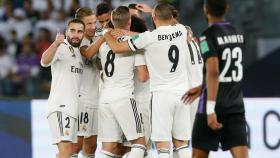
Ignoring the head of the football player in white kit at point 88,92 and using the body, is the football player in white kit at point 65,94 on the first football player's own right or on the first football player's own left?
on the first football player's own right

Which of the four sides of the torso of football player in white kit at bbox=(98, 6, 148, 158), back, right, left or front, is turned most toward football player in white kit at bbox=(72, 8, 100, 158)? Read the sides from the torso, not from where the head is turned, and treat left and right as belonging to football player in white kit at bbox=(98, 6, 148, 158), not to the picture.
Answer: left

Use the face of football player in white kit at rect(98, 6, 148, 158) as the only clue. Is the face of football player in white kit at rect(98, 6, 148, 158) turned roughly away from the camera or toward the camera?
away from the camera

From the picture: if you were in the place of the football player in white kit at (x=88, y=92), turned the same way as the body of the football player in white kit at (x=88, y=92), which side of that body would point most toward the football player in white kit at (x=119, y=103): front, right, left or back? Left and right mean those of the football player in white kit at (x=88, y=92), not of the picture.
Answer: front

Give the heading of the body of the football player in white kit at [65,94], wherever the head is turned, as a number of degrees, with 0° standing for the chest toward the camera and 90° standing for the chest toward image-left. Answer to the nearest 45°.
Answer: approximately 315°

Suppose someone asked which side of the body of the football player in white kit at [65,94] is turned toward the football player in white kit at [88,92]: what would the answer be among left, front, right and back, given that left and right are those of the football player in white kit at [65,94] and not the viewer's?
left

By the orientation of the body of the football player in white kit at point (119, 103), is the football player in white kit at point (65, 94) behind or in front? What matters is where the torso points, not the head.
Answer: behind

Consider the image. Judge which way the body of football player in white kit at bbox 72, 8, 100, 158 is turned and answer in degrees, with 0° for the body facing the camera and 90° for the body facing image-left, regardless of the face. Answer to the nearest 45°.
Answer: approximately 315°

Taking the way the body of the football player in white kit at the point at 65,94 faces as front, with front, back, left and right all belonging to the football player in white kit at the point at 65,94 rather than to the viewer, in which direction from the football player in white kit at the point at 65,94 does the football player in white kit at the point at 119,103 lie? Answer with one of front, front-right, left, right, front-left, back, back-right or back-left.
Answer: front-left

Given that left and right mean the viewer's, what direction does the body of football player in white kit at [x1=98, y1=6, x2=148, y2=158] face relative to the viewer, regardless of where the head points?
facing away from the viewer and to the right of the viewer
